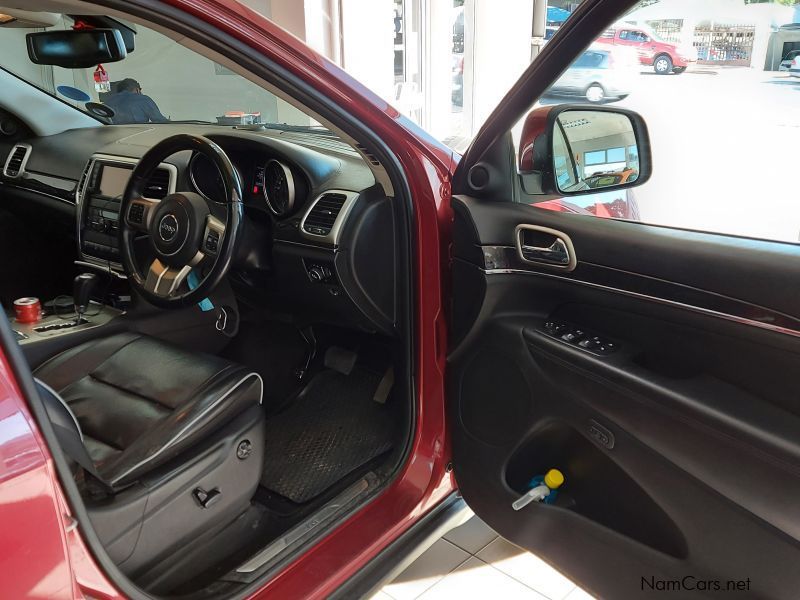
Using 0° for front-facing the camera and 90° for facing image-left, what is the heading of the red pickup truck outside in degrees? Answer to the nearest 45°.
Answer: approximately 315°

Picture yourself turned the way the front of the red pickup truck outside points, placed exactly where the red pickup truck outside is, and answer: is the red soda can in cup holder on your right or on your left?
on your right
